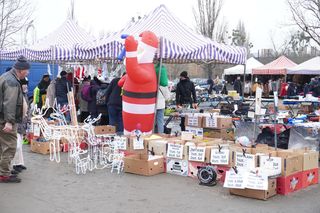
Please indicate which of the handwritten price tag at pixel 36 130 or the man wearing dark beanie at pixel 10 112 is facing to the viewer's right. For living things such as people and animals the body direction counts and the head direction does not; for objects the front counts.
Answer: the man wearing dark beanie

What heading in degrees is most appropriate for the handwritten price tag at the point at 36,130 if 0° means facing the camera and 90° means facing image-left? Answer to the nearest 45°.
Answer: approximately 0°

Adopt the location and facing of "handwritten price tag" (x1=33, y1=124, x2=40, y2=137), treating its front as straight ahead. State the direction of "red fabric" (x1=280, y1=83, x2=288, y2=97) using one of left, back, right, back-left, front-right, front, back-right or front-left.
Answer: back-left

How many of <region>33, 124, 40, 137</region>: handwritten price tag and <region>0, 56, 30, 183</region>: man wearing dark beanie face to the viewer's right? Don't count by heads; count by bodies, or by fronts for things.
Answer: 1

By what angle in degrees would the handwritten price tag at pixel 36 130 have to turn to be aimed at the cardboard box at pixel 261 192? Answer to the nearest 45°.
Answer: approximately 45° to its left

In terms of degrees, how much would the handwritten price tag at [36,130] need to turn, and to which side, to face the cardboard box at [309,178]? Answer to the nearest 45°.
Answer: approximately 45° to its left

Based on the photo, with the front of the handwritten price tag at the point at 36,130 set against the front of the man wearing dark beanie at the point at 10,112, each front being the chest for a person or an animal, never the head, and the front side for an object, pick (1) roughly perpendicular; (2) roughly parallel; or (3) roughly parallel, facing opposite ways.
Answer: roughly perpendicular

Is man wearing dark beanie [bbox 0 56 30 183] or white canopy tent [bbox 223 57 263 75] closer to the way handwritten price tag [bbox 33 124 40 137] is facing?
the man wearing dark beanie

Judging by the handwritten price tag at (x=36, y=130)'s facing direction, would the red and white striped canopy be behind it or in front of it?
behind

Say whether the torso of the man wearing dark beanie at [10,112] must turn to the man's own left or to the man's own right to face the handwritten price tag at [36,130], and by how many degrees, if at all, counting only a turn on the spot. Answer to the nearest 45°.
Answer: approximately 90° to the man's own left

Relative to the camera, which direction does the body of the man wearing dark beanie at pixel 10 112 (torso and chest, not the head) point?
to the viewer's right
